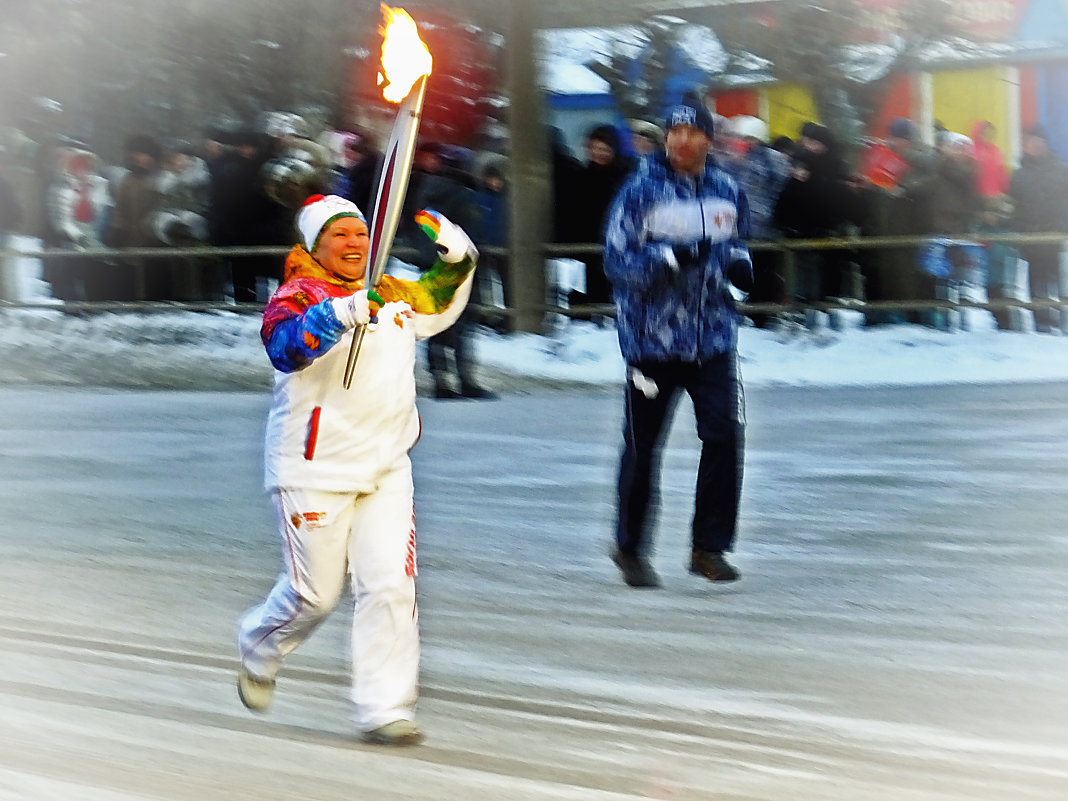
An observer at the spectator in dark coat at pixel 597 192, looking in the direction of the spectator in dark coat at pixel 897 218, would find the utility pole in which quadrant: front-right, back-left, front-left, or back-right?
back-right

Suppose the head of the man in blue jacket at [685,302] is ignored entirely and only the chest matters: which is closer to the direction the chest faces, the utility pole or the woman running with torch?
the woman running with torch

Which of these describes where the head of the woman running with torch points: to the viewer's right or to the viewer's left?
to the viewer's right

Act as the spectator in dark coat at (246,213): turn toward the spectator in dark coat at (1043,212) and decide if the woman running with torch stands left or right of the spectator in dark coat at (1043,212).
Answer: right

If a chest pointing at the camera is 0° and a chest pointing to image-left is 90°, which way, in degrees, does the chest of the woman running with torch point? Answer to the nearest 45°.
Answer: approximately 315°

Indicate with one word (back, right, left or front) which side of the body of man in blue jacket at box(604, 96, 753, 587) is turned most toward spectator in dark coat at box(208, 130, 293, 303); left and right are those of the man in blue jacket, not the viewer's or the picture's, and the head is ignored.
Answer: back

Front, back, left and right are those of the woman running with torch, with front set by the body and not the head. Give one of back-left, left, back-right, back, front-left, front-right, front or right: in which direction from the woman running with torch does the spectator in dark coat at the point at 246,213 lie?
back-left

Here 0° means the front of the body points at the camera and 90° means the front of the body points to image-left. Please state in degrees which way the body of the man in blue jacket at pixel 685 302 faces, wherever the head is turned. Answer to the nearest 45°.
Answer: approximately 315°

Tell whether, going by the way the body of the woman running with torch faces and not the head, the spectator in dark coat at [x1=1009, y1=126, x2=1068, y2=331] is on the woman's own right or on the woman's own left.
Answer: on the woman's own left
